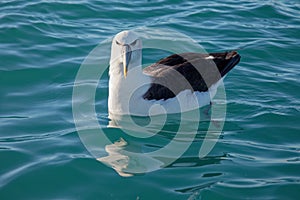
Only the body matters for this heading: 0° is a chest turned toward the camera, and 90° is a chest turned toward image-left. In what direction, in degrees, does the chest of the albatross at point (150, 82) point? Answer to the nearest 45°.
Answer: approximately 45°
